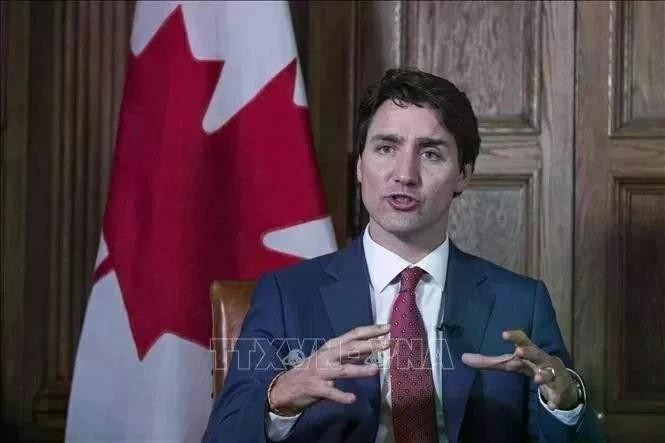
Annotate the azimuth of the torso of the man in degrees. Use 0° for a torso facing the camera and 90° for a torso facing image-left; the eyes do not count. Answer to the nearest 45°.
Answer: approximately 0°

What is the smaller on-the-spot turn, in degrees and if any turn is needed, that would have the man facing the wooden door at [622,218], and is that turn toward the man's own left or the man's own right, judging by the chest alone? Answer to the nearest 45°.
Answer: approximately 135° to the man's own left

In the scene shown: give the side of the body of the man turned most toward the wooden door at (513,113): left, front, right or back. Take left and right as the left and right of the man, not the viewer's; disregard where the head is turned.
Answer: back

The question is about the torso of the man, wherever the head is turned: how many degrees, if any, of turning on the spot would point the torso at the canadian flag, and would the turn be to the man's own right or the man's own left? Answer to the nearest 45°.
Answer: approximately 135° to the man's own right
